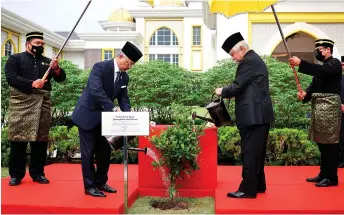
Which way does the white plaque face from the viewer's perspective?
toward the camera

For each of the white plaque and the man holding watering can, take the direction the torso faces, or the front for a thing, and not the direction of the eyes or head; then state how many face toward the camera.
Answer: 1

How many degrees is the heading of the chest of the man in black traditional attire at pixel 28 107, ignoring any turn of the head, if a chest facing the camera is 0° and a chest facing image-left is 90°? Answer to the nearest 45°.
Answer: approximately 315°

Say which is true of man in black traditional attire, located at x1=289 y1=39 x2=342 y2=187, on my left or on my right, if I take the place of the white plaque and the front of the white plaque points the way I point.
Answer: on my left

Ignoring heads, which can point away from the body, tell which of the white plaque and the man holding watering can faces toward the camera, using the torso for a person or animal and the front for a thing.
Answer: the white plaque

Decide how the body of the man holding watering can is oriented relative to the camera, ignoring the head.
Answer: to the viewer's left

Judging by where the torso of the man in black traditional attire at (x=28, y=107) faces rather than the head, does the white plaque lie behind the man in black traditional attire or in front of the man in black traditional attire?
in front

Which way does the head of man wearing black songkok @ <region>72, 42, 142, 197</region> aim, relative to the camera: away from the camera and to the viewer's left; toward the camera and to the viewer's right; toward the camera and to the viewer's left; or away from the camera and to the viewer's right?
toward the camera and to the viewer's right

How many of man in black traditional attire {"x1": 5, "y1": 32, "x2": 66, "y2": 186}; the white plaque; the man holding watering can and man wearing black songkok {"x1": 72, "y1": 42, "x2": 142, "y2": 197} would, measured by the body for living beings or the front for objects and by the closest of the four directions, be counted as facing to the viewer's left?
1
